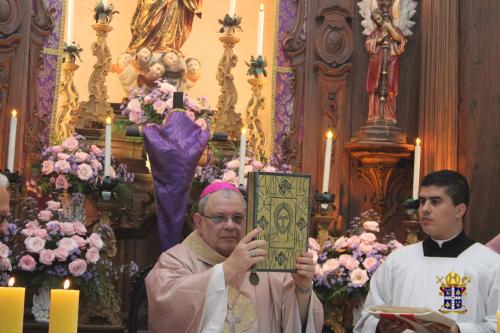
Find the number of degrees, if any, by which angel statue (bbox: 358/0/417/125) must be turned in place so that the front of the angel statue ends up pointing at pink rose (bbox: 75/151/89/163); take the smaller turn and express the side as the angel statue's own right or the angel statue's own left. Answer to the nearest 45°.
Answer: approximately 45° to the angel statue's own right

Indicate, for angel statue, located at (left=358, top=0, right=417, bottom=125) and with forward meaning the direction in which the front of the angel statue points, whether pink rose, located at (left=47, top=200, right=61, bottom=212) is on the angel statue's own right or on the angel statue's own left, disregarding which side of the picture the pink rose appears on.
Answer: on the angel statue's own right

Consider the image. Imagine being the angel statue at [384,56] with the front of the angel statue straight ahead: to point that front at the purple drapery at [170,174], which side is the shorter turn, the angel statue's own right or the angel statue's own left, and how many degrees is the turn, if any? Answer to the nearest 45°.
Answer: approximately 45° to the angel statue's own right

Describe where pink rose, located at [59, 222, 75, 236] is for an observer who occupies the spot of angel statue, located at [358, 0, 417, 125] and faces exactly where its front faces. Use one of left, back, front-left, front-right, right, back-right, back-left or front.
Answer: front-right

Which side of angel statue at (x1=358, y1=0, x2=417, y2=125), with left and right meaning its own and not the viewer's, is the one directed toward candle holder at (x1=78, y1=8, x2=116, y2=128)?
right

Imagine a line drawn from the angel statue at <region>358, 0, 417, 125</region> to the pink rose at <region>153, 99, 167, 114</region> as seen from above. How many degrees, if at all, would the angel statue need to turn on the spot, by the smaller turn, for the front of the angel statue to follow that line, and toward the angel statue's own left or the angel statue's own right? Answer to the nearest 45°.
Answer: approximately 45° to the angel statue's own right

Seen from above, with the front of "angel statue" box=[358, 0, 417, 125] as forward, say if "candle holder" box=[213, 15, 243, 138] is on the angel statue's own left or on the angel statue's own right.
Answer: on the angel statue's own right

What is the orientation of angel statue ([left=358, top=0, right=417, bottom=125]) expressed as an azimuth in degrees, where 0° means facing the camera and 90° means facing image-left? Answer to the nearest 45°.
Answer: approximately 0°

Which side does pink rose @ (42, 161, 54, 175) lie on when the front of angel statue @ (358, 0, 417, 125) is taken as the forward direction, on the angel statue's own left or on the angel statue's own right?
on the angel statue's own right

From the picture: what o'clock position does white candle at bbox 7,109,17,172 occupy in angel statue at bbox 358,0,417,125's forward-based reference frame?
The white candle is roughly at 2 o'clock from the angel statue.

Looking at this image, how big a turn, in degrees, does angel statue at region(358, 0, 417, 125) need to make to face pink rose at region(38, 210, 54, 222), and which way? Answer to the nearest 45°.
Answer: approximately 45° to its right
